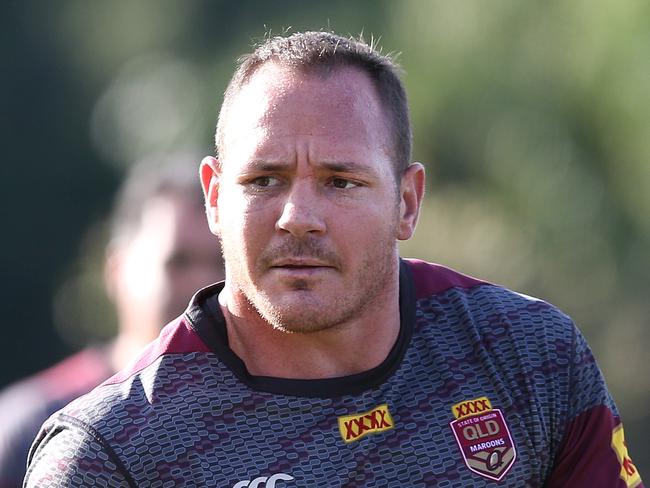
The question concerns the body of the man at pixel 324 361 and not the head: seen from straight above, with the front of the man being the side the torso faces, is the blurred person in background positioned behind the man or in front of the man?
behind

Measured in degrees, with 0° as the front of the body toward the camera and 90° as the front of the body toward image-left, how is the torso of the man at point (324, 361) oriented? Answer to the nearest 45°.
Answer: approximately 0°
